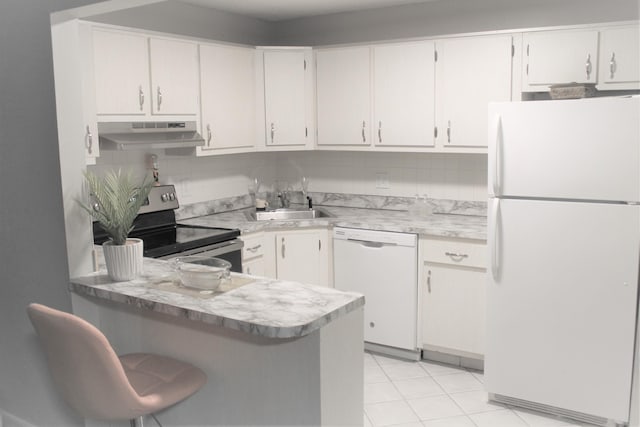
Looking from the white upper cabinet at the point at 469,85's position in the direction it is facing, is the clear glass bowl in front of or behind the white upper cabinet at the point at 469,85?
in front

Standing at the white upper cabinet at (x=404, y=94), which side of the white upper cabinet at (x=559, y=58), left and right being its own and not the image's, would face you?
right

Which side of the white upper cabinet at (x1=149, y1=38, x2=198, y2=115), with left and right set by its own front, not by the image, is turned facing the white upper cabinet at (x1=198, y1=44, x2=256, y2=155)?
left

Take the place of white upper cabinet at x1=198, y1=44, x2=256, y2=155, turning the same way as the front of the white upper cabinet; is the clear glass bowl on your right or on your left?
on your right

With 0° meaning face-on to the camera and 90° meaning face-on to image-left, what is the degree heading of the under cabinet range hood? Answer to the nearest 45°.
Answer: approximately 315°

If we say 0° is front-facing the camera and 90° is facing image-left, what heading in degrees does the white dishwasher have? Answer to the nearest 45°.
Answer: approximately 45°
